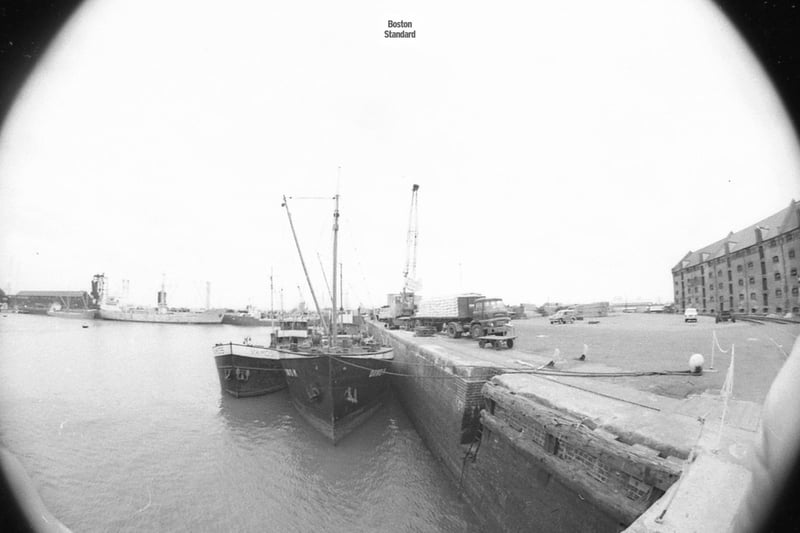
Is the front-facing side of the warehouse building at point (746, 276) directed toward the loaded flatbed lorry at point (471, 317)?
yes

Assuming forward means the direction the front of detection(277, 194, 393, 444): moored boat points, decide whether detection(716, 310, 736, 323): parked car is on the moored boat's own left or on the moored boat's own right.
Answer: on the moored boat's own left

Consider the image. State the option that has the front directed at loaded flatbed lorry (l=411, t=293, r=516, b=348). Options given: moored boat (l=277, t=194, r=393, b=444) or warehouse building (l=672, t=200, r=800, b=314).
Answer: the warehouse building

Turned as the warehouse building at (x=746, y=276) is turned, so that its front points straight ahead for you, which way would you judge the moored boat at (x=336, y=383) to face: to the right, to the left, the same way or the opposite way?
to the left

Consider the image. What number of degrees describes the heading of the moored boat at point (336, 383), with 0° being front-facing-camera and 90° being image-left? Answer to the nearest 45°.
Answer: approximately 0°

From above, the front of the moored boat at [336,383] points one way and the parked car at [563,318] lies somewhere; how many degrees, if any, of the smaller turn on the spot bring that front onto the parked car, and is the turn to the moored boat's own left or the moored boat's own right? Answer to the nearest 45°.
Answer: approximately 135° to the moored boat's own left

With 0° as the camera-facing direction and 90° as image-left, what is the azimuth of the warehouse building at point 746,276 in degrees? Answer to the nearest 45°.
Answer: approximately 45°
